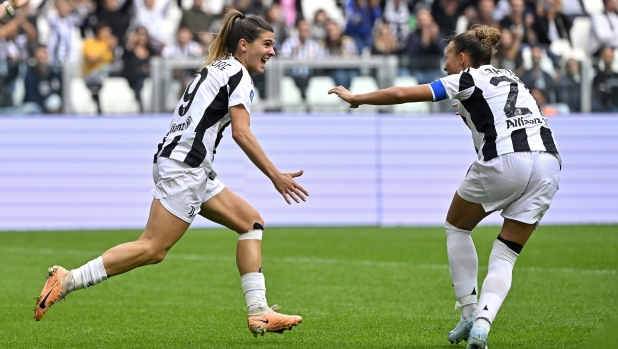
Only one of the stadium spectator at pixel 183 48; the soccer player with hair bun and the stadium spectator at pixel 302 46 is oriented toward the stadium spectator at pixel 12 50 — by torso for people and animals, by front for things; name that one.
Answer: the soccer player with hair bun

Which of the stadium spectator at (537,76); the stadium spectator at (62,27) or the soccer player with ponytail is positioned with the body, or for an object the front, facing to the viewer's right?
the soccer player with ponytail

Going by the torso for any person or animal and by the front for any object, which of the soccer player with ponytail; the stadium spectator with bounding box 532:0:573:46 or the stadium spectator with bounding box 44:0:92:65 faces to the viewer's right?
the soccer player with ponytail

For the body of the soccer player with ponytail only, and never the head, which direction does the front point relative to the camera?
to the viewer's right

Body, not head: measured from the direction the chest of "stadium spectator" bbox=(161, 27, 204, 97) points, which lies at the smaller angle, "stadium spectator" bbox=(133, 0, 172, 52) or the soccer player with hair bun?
the soccer player with hair bun

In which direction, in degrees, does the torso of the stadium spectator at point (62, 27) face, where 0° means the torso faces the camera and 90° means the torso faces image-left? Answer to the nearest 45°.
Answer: approximately 0°

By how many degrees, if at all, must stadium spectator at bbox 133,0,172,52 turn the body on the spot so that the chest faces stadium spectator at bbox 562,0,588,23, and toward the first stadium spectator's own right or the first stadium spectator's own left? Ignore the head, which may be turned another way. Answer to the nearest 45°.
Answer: approximately 90° to the first stadium spectator's own left

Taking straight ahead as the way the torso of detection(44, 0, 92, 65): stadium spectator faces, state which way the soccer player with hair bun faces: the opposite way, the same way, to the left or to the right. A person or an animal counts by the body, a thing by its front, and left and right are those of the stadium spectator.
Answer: the opposite way

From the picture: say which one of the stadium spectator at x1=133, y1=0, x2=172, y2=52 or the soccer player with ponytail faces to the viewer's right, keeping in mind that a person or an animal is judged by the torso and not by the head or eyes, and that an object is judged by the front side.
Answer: the soccer player with ponytail

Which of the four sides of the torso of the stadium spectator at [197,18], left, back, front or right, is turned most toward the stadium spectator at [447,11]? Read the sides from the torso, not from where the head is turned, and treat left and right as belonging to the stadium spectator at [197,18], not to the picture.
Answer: left

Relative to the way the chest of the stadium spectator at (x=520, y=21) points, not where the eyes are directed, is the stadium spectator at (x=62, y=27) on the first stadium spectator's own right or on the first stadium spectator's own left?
on the first stadium spectator's own right
